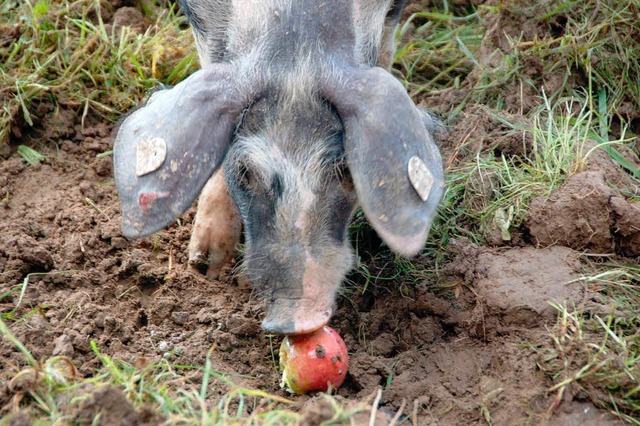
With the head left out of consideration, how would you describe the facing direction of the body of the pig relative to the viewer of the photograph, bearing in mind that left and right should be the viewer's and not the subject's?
facing the viewer
